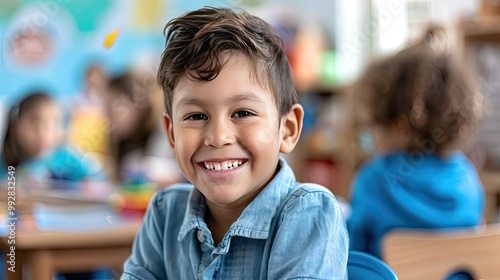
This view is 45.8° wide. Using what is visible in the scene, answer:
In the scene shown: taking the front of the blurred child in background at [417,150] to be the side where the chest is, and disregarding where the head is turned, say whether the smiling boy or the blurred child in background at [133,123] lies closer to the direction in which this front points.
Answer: the blurred child in background

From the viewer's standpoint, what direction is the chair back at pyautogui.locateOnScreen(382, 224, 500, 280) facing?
away from the camera

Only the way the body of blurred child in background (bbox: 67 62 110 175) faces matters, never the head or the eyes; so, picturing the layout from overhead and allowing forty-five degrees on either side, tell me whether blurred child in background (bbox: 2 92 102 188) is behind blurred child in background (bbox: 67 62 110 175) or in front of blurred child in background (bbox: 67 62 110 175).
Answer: in front

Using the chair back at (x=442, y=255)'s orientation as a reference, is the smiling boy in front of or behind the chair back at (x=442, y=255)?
behind

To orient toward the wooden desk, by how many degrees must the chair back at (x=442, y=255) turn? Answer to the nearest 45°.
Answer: approximately 90° to its left

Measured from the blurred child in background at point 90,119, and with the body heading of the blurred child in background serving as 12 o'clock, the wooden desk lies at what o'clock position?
The wooden desk is roughly at 12 o'clock from the blurred child in background.

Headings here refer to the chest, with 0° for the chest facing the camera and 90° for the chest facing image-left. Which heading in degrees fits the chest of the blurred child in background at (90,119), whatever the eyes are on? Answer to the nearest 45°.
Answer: approximately 0°

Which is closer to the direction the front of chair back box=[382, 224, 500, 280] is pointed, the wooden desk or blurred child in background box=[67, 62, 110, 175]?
the blurred child in background

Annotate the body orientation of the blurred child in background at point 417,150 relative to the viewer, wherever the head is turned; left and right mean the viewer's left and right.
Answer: facing away from the viewer and to the left of the viewer

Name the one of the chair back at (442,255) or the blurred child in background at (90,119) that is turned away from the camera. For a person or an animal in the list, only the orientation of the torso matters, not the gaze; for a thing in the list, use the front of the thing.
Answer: the chair back

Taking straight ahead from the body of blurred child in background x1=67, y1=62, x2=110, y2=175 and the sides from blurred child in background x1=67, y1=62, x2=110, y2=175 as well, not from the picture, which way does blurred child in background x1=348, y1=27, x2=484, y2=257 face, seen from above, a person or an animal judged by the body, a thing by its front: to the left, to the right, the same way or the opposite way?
the opposite way

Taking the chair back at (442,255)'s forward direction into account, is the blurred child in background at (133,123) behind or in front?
in front

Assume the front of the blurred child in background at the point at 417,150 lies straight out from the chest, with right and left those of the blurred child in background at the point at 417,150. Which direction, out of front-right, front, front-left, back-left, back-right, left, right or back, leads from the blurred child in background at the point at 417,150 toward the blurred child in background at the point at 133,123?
front

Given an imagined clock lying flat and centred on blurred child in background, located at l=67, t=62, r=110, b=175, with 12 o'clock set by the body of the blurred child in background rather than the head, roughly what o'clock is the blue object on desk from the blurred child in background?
The blue object on desk is roughly at 12 o'clock from the blurred child in background.
